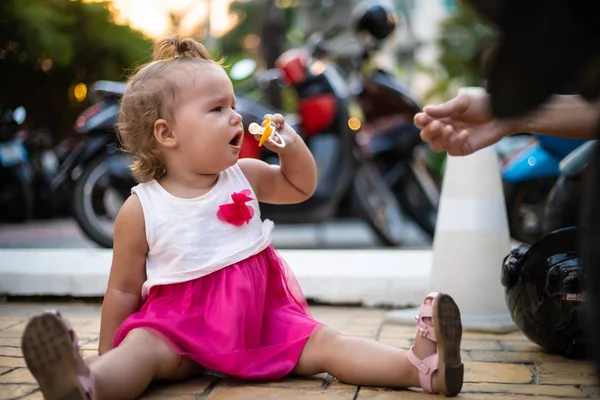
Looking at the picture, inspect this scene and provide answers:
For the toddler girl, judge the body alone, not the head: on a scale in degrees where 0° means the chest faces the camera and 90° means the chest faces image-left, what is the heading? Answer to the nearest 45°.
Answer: approximately 315°

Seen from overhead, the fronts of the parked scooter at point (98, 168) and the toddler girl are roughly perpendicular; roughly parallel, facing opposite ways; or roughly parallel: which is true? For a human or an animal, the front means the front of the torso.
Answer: roughly perpendicular

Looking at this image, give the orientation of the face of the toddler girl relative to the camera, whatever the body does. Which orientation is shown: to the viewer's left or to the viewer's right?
to the viewer's right
